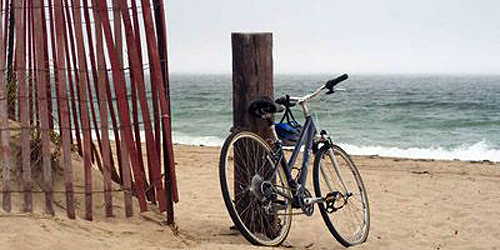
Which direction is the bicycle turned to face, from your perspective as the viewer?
facing away from the viewer and to the right of the viewer

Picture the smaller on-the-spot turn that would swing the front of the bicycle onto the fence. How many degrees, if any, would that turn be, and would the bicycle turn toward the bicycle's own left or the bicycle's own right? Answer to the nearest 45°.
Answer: approximately 135° to the bicycle's own left
